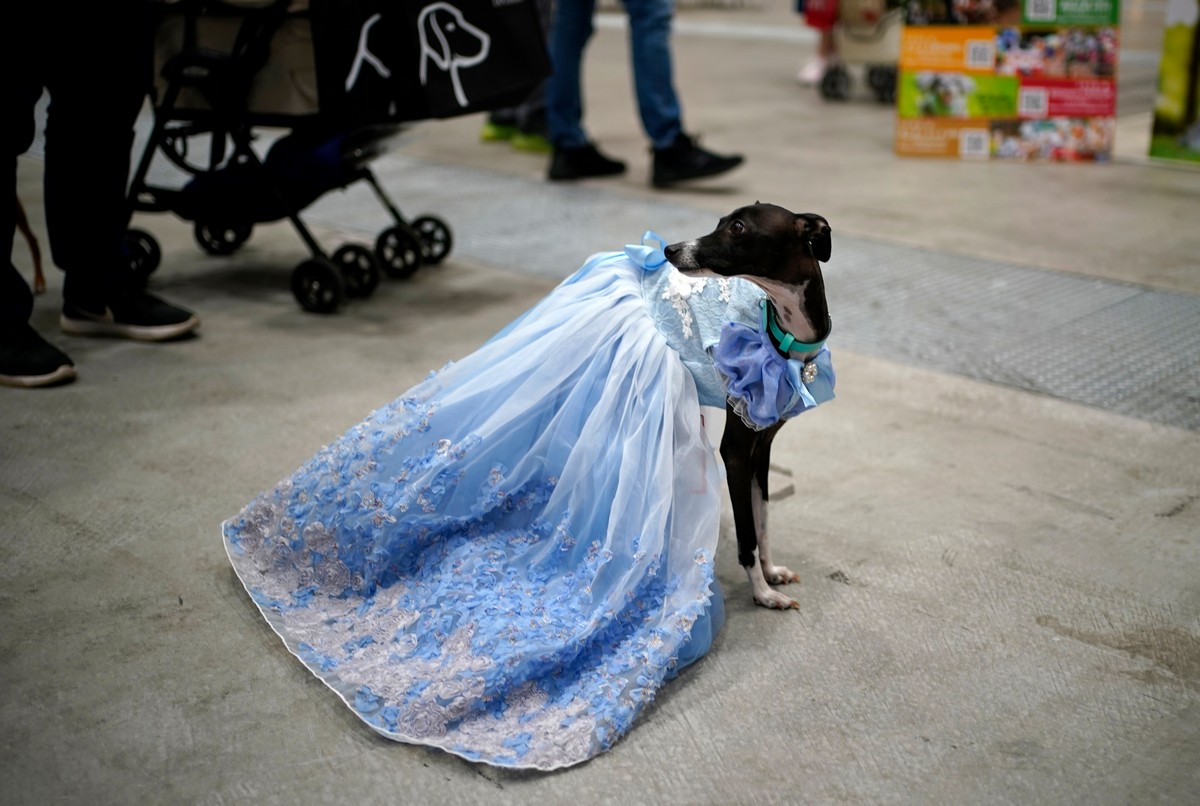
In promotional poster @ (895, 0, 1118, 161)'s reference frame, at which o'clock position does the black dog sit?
The black dog is roughly at 12 o'clock from the promotional poster.

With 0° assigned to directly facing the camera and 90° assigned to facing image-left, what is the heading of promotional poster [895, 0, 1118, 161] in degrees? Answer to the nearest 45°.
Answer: approximately 0°

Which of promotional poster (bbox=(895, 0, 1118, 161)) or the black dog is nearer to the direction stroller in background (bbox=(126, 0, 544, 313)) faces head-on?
the black dog

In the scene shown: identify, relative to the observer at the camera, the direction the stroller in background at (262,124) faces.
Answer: facing the viewer and to the right of the viewer

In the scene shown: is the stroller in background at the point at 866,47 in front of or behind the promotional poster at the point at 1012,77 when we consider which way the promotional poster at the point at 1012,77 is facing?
behind

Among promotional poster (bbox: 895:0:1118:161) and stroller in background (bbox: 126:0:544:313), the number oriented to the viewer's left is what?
0

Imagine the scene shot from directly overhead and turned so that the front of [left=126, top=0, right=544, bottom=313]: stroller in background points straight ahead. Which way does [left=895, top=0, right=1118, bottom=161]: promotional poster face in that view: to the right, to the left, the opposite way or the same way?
to the right

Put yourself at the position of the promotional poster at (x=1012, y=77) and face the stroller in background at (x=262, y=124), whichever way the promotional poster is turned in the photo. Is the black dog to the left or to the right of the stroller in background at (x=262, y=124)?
left

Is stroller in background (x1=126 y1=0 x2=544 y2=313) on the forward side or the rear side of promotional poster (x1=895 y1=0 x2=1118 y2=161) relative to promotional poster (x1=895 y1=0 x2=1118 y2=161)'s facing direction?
on the forward side

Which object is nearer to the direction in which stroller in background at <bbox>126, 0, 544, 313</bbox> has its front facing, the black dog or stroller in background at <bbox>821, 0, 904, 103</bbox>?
the black dog

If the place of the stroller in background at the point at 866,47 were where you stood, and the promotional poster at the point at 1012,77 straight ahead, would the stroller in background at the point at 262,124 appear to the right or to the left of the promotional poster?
right

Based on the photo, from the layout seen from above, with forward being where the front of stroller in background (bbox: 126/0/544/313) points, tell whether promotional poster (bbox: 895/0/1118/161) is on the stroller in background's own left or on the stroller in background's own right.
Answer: on the stroller in background's own left

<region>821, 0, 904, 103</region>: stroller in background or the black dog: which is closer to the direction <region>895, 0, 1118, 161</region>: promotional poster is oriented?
the black dog
